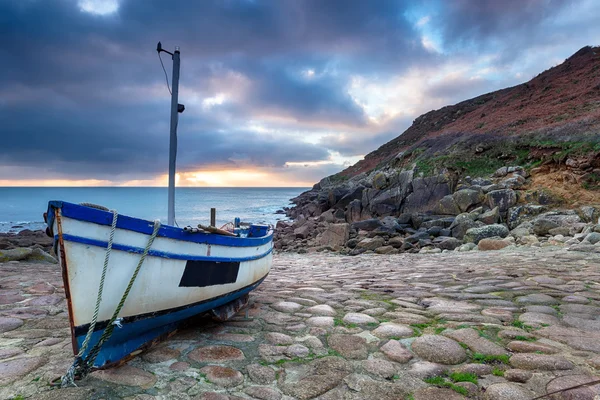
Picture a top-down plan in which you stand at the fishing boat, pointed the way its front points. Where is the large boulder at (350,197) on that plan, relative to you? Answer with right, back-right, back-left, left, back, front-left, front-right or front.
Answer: back

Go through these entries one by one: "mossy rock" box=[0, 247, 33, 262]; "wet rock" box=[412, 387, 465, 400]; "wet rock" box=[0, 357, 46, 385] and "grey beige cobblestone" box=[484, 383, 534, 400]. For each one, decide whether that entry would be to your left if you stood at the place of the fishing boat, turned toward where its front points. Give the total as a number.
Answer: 2

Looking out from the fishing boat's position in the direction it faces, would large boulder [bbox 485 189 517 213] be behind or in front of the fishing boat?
behind

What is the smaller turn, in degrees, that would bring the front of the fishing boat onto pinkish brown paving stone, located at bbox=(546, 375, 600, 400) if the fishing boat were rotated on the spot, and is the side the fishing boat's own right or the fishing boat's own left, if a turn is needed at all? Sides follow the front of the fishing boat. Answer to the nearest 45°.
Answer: approximately 90° to the fishing boat's own left

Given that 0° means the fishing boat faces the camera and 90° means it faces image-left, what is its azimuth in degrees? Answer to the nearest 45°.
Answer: approximately 45°

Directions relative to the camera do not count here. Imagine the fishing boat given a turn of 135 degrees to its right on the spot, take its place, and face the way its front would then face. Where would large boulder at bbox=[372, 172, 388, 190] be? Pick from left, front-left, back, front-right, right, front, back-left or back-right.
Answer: front-right

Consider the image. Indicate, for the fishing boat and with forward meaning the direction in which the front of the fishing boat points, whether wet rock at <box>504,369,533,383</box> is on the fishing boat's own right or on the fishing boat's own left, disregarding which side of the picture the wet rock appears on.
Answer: on the fishing boat's own left

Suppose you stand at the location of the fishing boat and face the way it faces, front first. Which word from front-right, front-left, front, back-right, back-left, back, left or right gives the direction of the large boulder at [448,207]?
back

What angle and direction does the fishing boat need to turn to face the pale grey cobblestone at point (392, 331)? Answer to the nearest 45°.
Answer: approximately 135° to its left

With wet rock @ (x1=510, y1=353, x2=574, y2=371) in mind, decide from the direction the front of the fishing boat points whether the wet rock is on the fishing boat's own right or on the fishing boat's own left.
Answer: on the fishing boat's own left

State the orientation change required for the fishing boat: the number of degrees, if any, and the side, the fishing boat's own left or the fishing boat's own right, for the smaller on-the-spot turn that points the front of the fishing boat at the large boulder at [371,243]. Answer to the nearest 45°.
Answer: approximately 180°

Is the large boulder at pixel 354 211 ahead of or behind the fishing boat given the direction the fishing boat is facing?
behind

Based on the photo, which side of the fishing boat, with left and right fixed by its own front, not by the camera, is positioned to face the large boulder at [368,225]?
back

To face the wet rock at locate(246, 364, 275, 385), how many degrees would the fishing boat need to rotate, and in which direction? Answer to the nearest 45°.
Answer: approximately 135° to its left

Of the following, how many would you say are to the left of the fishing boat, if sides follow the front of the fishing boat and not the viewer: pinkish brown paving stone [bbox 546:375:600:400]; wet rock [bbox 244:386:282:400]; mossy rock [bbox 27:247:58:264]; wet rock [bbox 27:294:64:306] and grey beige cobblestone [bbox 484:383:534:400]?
3
